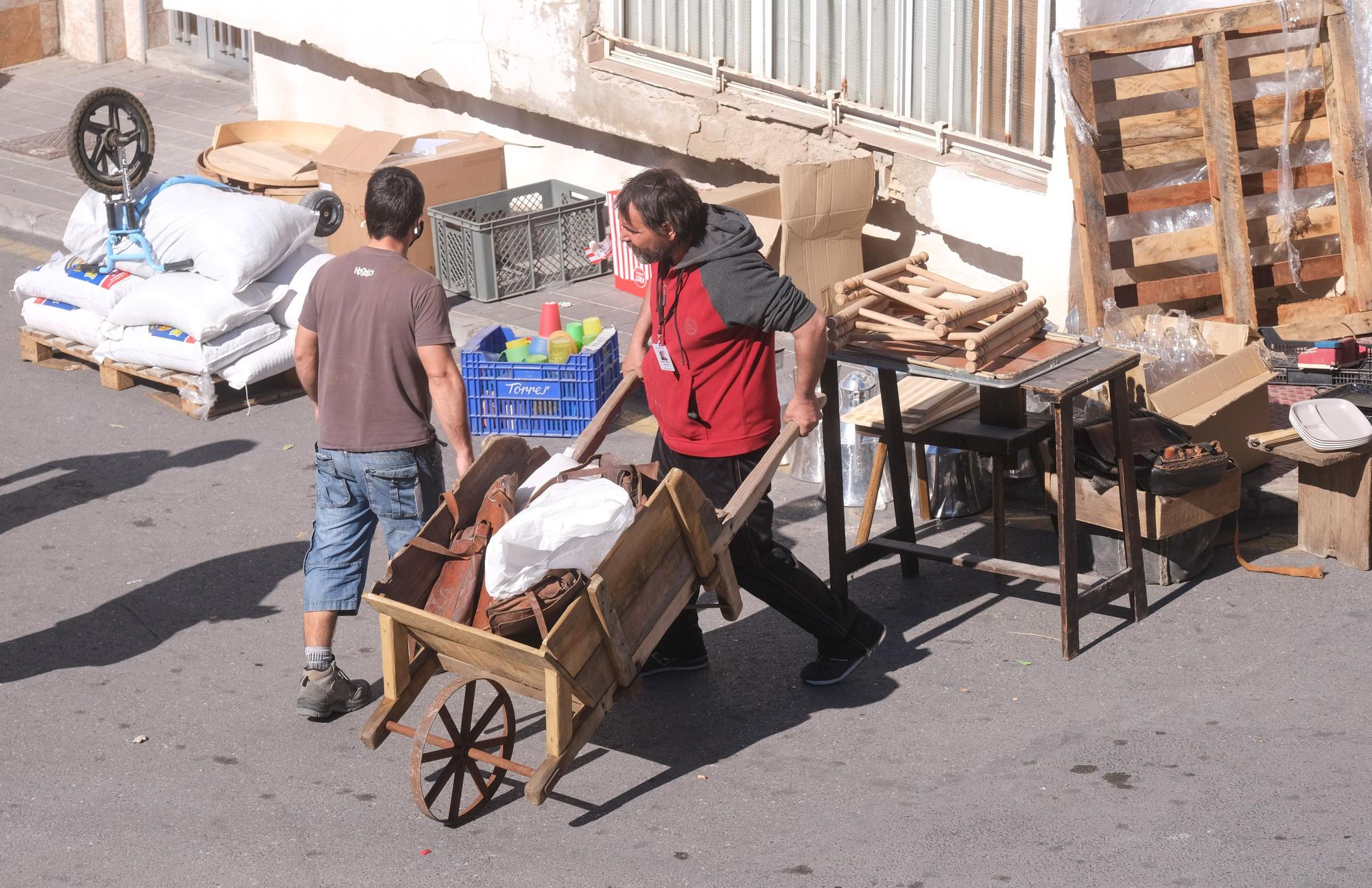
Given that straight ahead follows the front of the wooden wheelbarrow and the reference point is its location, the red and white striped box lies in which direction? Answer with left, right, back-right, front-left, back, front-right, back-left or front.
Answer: back-right

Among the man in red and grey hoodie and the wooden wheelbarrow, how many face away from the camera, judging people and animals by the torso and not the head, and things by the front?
0

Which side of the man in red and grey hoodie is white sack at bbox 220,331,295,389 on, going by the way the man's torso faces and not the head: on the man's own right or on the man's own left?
on the man's own right

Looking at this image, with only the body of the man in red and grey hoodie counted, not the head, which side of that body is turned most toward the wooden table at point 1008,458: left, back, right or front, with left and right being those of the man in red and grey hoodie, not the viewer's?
back

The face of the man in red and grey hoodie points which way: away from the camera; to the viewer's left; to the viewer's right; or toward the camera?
to the viewer's left

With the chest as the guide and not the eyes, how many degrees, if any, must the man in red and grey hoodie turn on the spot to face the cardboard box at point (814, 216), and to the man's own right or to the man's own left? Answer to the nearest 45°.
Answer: approximately 135° to the man's own right

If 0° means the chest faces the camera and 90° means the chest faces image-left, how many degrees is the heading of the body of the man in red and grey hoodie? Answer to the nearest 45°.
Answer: approximately 45°

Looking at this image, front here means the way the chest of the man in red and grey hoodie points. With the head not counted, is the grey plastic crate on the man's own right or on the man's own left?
on the man's own right

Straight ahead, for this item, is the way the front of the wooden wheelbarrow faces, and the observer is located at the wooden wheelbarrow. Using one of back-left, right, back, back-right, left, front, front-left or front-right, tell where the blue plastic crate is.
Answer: back-right

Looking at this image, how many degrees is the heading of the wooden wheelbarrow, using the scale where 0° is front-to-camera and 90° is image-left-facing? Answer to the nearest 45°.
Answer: approximately 45°

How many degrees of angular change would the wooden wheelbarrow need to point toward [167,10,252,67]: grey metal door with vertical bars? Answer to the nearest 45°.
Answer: approximately 135° to its right
